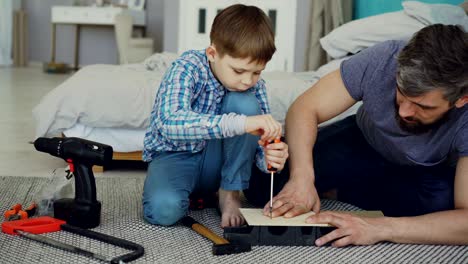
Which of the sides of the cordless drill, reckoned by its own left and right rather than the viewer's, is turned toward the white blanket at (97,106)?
right

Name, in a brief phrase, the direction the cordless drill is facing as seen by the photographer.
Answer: facing to the left of the viewer

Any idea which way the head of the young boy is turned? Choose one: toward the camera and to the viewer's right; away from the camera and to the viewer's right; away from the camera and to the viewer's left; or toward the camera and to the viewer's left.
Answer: toward the camera and to the viewer's right

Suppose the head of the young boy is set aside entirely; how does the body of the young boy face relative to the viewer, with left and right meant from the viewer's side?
facing the viewer and to the right of the viewer

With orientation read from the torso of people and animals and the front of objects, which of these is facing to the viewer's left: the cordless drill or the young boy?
the cordless drill

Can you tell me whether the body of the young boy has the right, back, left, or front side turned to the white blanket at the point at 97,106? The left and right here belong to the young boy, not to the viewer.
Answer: back

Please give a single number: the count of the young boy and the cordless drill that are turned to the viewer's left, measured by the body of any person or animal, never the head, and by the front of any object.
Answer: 1

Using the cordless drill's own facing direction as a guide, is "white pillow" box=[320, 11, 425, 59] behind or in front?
behind
